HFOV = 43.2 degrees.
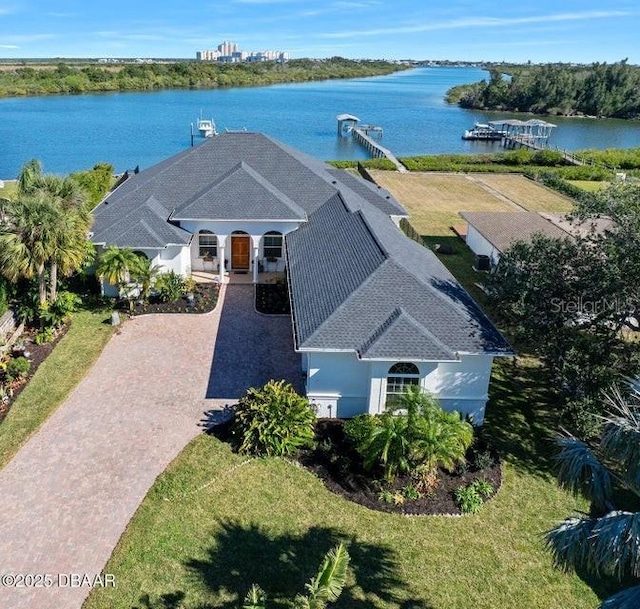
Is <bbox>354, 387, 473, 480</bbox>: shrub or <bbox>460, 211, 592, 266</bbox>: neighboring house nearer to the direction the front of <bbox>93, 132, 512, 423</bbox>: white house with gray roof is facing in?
the shrub

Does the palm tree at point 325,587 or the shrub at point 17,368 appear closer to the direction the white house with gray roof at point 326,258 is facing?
the palm tree

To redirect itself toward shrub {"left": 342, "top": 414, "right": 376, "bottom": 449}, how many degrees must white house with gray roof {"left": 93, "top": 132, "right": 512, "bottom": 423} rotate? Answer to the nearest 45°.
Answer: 0° — it already faces it

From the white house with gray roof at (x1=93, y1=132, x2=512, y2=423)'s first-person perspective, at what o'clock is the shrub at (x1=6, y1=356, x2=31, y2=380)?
The shrub is roughly at 2 o'clock from the white house with gray roof.

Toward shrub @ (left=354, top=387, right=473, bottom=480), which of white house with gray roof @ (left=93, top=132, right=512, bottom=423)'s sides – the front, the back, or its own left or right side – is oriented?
front

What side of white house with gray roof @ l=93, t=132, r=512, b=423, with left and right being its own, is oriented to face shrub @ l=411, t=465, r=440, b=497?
front

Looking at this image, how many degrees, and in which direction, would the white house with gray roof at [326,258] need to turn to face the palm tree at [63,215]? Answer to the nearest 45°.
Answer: approximately 90° to its right

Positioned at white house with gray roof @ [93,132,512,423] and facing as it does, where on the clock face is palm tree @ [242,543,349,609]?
The palm tree is roughly at 12 o'clock from the white house with gray roof.

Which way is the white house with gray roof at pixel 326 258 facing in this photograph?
toward the camera

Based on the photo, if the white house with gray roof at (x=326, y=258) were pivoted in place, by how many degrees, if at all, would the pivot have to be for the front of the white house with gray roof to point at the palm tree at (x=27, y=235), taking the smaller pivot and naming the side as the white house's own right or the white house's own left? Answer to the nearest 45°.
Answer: approximately 90° to the white house's own right

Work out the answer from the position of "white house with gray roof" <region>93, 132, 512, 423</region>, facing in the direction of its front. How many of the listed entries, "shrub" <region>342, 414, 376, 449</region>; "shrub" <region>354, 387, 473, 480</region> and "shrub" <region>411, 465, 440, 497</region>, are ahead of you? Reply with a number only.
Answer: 3
